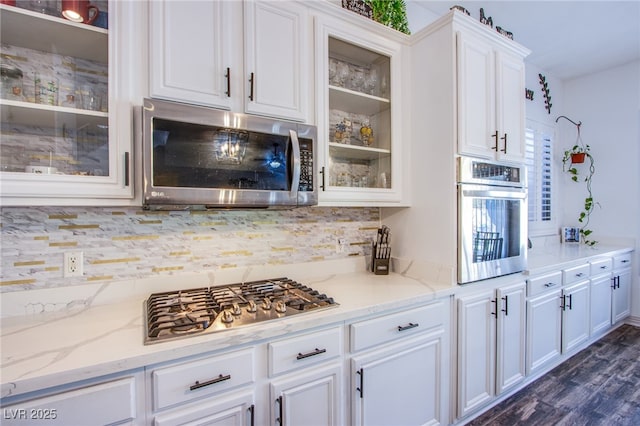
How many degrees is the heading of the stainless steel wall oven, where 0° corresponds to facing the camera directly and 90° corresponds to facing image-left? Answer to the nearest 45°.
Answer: approximately 315°

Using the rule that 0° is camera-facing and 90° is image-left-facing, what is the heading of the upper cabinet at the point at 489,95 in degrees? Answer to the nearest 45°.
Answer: approximately 315°

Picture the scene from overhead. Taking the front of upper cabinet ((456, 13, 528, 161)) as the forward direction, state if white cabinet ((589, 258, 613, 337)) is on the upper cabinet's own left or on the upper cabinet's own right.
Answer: on the upper cabinet's own left

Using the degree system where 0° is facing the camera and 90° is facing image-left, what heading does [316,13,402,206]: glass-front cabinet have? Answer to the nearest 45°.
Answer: approximately 315°

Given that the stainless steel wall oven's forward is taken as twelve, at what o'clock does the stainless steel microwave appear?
The stainless steel microwave is roughly at 3 o'clock from the stainless steel wall oven.

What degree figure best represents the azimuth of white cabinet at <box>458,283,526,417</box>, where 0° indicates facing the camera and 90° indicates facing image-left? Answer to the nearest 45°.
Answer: approximately 315°

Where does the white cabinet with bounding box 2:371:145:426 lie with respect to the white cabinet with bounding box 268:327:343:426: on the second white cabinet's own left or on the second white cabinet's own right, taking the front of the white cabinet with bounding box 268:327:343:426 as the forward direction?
on the second white cabinet's own right

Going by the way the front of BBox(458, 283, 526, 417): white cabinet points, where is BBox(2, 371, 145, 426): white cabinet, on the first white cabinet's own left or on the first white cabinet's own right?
on the first white cabinet's own right
